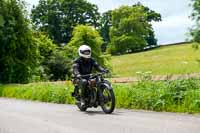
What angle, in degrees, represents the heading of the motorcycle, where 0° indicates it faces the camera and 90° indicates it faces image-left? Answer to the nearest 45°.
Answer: approximately 315°

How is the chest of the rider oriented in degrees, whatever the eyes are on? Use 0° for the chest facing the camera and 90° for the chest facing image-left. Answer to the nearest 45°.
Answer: approximately 315°

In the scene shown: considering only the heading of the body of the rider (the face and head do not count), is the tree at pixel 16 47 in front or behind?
behind
